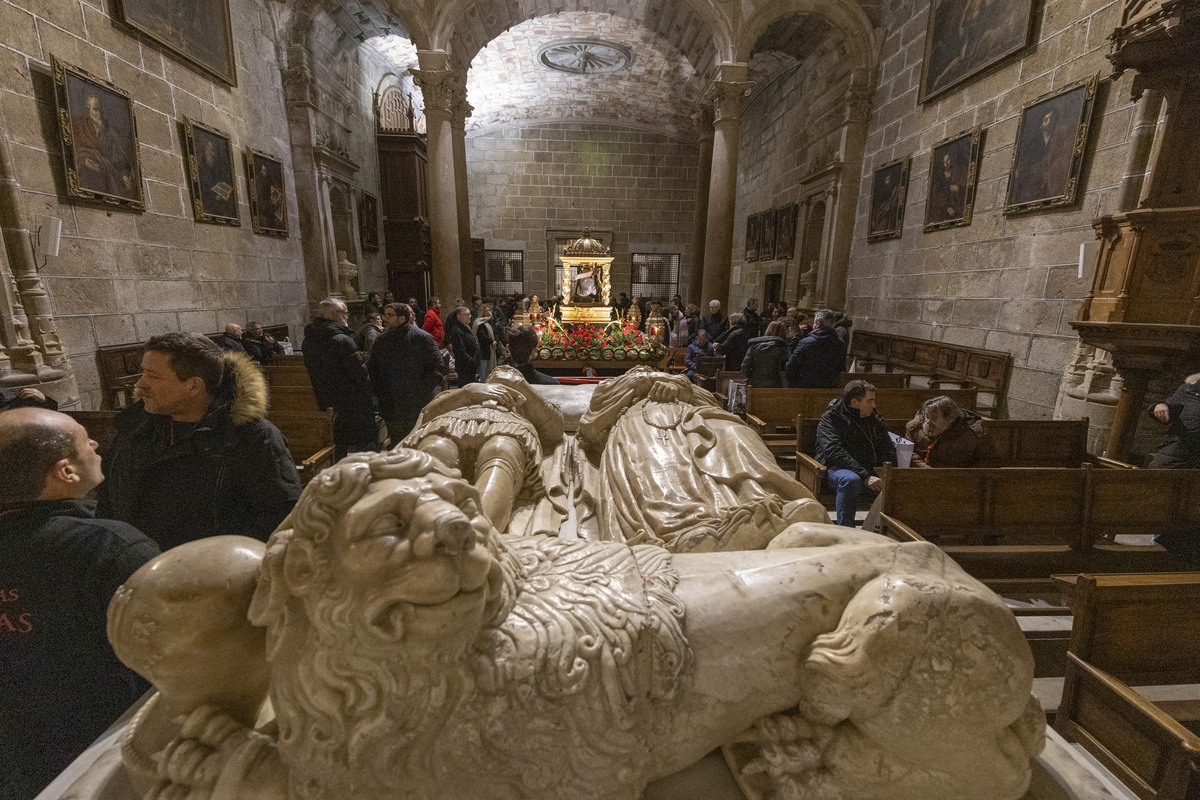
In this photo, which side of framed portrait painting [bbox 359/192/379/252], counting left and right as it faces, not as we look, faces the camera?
right

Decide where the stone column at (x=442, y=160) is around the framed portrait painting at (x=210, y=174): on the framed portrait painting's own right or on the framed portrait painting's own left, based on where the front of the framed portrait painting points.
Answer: on the framed portrait painting's own left

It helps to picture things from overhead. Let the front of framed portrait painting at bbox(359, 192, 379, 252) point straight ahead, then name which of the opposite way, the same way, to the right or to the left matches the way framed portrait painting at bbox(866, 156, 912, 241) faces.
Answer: the opposite way

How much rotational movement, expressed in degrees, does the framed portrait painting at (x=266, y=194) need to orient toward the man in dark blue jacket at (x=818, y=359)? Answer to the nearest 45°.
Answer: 0° — it already faces them

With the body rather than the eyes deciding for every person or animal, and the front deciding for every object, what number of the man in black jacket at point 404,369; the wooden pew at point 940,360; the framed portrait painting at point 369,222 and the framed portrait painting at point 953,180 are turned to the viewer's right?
1

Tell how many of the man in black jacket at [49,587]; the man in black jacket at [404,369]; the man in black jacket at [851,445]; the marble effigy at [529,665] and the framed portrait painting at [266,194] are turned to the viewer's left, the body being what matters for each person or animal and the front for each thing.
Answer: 1

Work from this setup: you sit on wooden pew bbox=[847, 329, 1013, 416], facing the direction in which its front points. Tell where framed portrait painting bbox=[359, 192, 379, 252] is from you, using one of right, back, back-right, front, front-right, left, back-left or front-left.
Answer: front-right

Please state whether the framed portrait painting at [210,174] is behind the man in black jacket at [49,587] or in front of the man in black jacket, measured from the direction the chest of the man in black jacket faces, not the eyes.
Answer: in front

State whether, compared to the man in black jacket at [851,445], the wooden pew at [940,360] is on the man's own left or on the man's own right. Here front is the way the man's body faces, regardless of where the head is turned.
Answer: on the man's own left

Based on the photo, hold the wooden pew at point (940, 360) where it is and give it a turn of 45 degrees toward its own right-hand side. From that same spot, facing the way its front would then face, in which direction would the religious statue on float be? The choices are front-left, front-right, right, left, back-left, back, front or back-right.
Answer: front

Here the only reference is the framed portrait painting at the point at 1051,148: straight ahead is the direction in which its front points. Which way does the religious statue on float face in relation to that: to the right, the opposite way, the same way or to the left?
to the left

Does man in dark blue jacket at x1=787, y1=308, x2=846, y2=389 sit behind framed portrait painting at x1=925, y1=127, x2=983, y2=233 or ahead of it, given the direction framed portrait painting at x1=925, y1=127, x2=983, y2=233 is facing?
ahead

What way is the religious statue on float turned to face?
toward the camera

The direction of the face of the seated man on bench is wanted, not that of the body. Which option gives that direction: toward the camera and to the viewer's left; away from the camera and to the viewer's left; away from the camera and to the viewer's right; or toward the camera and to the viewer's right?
toward the camera and to the viewer's left

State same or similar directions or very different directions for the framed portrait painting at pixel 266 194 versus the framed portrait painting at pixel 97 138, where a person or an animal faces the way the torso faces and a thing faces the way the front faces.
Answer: same or similar directions

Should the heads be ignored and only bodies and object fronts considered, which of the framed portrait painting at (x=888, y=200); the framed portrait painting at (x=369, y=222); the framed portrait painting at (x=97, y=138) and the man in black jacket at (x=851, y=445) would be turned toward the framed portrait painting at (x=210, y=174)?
the framed portrait painting at (x=888, y=200)

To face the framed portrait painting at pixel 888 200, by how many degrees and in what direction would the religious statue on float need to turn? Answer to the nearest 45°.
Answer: approximately 45° to its left
